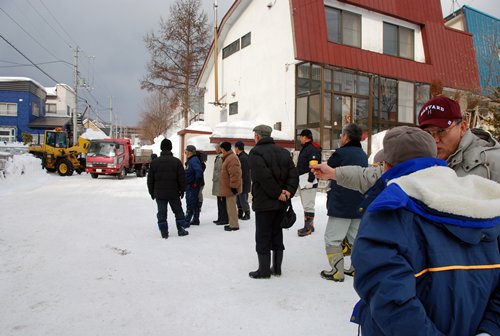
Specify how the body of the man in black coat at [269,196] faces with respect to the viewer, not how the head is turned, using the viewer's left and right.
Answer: facing away from the viewer and to the left of the viewer

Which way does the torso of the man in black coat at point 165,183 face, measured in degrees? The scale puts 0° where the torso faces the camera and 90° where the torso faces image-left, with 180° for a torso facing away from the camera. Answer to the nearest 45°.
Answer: approximately 180°

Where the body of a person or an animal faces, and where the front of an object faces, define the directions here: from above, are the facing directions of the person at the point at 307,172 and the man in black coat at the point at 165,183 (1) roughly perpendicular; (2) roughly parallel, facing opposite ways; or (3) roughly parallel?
roughly perpendicular

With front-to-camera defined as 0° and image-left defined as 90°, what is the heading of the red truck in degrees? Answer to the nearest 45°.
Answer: approximately 45°

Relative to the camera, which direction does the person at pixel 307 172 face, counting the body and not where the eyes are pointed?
to the viewer's left

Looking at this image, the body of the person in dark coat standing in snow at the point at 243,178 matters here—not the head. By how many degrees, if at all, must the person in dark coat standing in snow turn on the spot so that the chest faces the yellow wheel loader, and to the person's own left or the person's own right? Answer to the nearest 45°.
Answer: approximately 45° to the person's own right

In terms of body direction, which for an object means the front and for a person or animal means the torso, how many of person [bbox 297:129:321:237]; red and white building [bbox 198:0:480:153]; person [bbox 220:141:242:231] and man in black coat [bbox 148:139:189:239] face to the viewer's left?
2

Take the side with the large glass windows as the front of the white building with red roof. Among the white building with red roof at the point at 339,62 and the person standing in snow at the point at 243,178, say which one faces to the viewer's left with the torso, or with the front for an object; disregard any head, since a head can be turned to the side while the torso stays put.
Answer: the person standing in snow

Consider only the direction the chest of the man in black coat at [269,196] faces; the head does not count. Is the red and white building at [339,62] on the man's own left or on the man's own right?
on the man's own right

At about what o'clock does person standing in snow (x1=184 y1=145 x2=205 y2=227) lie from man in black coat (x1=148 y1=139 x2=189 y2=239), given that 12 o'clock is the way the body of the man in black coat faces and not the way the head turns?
The person standing in snow is roughly at 1 o'clock from the man in black coat.

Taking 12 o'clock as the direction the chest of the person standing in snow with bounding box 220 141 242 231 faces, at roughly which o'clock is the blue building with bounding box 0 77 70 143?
The blue building is roughly at 2 o'clock from the person standing in snow.
